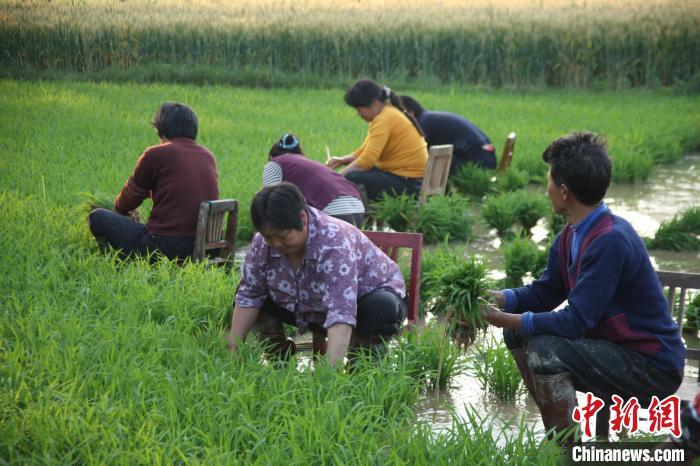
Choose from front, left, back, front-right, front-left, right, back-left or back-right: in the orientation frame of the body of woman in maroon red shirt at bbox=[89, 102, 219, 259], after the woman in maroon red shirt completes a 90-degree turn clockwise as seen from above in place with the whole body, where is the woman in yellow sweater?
front

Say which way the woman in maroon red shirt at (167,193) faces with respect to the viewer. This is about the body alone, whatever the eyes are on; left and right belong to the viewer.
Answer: facing away from the viewer and to the left of the viewer

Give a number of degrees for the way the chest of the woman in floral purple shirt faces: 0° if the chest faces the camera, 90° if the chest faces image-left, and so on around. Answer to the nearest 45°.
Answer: approximately 45°

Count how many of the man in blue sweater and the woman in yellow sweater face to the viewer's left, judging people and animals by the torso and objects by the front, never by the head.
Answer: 2

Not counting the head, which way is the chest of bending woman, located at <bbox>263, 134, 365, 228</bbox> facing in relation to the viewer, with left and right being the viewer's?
facing away from the viewer and to the left of the viewer

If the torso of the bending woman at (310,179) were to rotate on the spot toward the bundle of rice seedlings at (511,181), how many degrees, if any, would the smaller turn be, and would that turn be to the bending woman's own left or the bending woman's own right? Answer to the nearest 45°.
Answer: approximately 90° to the bending woman's own right

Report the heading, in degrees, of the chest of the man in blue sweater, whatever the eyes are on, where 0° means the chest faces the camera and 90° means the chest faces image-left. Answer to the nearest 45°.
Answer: approximately 90°

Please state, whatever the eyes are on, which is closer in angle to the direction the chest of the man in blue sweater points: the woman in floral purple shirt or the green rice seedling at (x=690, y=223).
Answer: the woman in floral purple shirt

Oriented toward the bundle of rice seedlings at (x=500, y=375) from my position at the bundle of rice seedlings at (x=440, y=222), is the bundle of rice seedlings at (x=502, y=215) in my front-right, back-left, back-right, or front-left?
back-left

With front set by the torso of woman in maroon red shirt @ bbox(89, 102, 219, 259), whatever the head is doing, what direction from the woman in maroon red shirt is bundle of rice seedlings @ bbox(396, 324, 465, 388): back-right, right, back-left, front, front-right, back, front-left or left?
back

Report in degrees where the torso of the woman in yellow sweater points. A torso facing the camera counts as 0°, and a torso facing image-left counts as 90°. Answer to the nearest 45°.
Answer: approximately 90°
